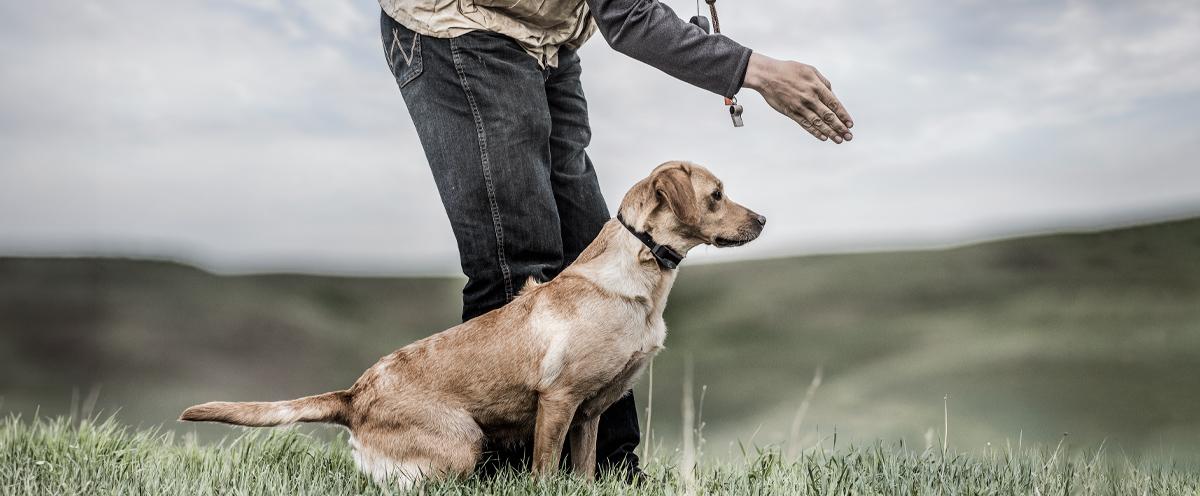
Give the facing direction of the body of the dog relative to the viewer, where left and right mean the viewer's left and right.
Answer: facing to the right of the viewer
